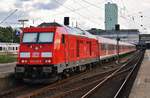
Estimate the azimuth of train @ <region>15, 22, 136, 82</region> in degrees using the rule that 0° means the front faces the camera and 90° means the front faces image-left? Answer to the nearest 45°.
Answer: approximately 45°
